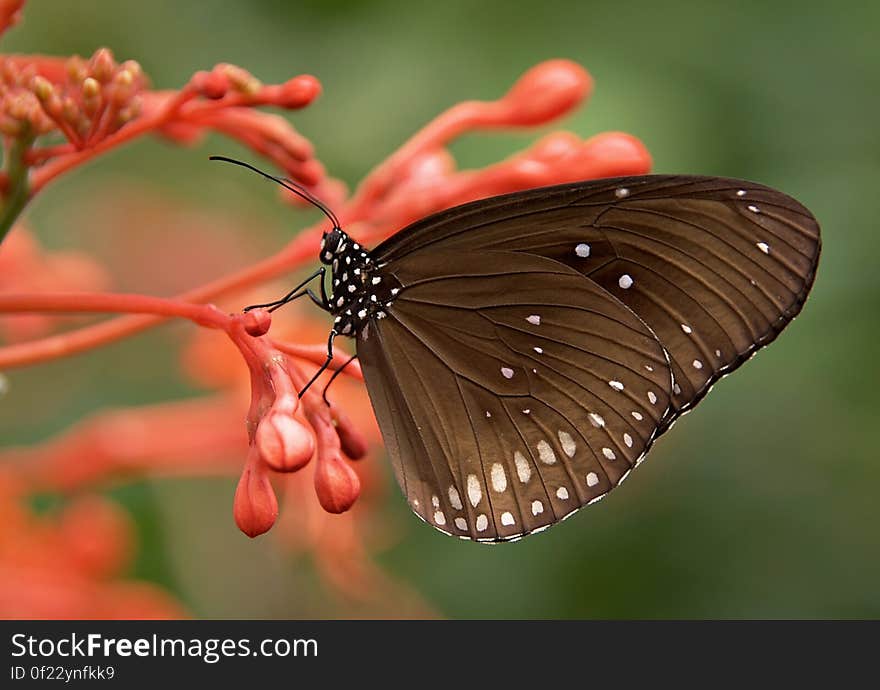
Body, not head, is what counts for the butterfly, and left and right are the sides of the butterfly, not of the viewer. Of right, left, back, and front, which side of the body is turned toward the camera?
left
